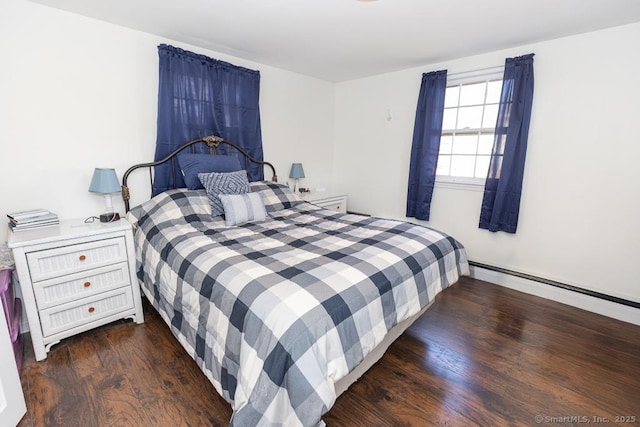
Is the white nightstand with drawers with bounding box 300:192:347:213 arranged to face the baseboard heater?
yes

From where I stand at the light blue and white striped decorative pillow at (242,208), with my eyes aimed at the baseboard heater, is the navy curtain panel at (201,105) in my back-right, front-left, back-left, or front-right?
back-left

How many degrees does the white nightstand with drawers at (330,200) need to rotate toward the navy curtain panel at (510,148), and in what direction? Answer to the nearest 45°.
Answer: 0° — it already faces it

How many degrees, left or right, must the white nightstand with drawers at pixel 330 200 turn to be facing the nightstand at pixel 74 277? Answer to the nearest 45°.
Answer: approximately 90° to its right

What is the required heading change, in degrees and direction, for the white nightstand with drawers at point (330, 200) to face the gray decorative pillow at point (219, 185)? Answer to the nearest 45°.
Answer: approximately 90° to its right

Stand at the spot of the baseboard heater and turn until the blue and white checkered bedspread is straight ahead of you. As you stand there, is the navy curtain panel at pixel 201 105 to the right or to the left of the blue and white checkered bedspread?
right

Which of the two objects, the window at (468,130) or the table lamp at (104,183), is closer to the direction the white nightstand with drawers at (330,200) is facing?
the window

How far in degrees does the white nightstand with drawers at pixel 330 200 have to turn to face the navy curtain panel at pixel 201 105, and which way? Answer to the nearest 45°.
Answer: approximately 90° to its right

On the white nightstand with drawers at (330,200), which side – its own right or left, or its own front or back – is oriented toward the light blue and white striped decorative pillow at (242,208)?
right

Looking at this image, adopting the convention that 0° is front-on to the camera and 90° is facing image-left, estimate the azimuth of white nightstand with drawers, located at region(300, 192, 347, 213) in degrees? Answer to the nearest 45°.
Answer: approximately 315°

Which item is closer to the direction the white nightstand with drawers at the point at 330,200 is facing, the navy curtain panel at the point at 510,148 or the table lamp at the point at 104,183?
the navy curtain panel

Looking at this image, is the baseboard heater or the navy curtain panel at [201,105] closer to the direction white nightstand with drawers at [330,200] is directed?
the baseboard heater
